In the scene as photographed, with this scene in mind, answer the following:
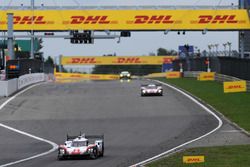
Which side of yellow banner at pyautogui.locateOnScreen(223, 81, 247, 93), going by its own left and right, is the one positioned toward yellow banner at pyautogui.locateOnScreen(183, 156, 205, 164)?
front

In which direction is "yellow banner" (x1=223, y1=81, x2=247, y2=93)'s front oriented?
toward the camera

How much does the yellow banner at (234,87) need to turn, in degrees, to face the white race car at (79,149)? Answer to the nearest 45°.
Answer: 0° — it already faces it

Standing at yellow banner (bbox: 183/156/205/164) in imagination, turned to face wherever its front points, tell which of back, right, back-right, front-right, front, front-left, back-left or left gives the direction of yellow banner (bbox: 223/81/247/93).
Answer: back

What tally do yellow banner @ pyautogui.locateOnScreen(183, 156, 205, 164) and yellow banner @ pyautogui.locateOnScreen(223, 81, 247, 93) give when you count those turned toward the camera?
2

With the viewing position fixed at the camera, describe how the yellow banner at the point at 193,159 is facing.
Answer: facing the viewer
